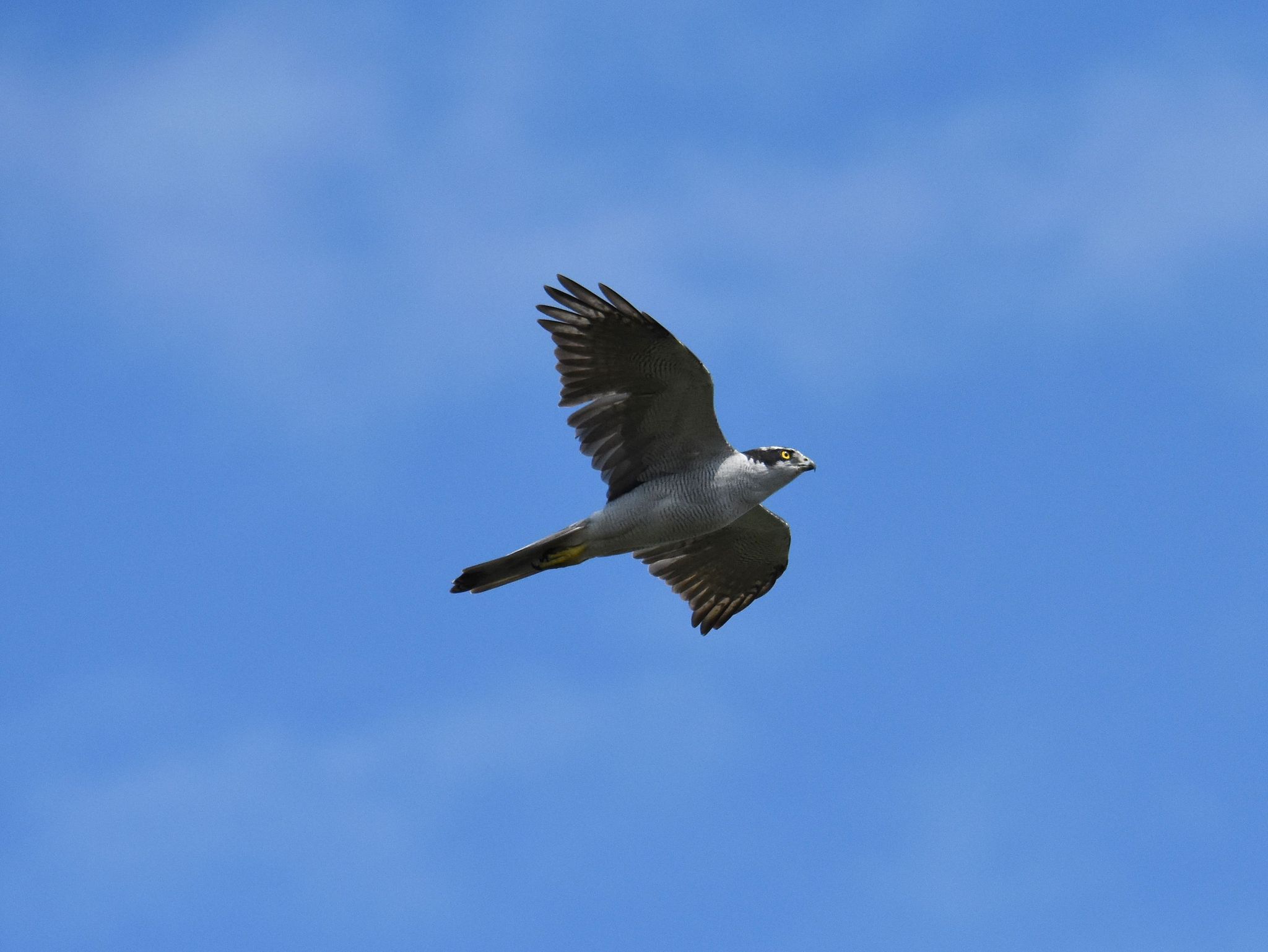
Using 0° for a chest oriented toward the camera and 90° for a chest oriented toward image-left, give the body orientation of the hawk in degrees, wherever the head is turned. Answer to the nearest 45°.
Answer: approximately 270°
